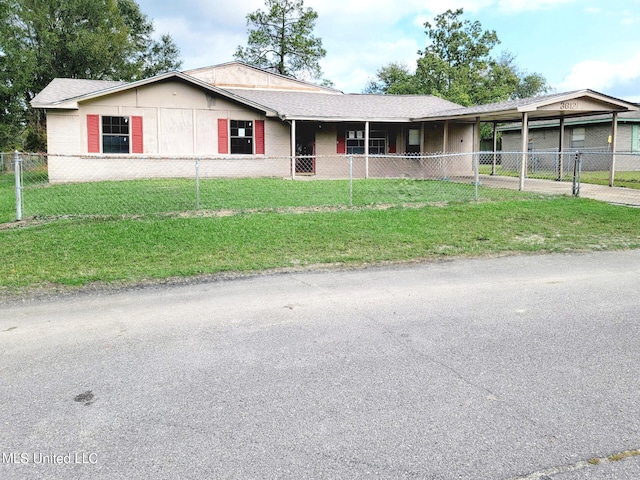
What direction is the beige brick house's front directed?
toward the camera

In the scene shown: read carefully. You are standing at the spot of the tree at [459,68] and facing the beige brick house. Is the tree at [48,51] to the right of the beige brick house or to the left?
right

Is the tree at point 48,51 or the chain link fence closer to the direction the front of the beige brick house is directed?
the chain link fence

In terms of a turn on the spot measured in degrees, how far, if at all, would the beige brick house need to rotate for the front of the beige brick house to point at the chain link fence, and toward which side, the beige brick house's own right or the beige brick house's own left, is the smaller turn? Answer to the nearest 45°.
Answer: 0° — it already faces it

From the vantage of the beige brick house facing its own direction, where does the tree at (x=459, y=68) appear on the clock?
The tree is roughly at 7 o'clock from the beige brick house.

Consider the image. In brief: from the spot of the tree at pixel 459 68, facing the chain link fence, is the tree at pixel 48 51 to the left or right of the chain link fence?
right

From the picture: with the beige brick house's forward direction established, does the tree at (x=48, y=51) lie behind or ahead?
behind
